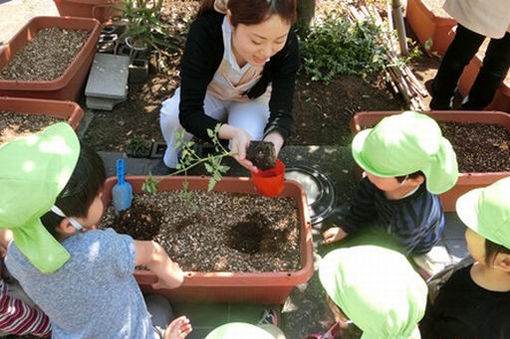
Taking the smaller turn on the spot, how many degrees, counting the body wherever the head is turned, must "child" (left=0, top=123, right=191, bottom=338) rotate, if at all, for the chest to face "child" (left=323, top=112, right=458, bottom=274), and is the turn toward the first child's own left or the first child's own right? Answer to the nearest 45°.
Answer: approximately 45° to the first child's own right

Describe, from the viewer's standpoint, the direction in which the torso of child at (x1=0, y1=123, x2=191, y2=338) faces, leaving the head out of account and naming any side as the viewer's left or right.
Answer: facing away from the viewer and to the right of the viewer

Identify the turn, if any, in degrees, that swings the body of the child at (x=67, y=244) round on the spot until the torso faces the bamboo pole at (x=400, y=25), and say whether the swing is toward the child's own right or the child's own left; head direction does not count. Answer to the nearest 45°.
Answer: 0° — they already face it

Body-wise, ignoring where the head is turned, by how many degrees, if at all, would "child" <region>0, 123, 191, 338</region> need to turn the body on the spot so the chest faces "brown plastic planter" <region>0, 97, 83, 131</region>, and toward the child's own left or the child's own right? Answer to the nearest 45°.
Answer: approximately 45° to the child's own left

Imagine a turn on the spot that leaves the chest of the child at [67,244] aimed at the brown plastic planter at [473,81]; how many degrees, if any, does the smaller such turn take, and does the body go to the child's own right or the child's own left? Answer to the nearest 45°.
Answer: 0° — they already face it

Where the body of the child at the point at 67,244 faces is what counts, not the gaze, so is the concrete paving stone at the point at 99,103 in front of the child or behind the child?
in front

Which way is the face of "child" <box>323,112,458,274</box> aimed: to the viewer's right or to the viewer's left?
to the viewer's left

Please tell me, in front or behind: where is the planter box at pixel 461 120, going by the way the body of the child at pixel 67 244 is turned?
in front

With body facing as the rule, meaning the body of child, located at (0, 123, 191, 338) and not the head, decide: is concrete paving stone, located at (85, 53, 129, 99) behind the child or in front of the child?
in front

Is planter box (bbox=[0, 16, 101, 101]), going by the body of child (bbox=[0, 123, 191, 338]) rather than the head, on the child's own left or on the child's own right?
on the child's own left

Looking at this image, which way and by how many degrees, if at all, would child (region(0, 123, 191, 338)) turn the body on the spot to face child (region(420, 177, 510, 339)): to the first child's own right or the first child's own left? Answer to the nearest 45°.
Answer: approximately 45° to the first child's own right

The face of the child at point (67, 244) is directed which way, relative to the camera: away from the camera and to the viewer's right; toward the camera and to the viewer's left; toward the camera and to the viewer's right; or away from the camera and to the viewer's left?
away from the camera and to the viewer's right

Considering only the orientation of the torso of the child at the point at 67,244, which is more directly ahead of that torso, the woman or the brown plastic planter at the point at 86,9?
the woman

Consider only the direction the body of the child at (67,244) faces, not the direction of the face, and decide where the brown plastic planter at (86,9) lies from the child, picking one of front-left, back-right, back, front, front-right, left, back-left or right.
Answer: front-left
